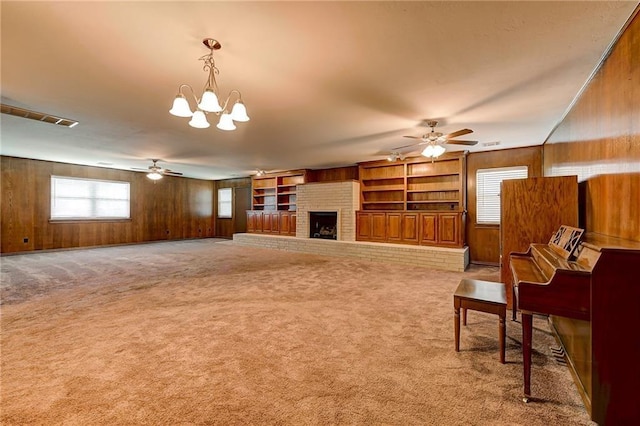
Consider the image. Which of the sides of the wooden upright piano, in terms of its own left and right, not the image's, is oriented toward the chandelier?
front

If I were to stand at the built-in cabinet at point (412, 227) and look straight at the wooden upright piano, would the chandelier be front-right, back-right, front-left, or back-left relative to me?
front-right

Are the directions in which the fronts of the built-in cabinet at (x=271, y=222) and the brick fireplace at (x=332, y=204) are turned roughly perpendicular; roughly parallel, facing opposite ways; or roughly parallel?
roughly parallel

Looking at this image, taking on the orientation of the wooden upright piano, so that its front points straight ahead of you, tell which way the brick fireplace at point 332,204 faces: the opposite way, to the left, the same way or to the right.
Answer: to the left

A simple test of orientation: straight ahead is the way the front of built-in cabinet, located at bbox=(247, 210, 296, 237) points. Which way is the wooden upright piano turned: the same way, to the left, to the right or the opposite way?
to the right

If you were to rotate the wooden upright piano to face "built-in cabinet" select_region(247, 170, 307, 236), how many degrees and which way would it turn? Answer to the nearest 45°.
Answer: approximately 45° to its right

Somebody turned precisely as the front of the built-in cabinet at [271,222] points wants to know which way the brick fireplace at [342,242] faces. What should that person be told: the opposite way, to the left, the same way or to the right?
the same way

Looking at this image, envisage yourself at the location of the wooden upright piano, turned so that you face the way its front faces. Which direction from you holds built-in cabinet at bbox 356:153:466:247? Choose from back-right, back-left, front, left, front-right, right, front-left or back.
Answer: front-right

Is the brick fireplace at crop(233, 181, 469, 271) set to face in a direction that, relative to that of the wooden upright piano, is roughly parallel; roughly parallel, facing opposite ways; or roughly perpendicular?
roughly perpendicular

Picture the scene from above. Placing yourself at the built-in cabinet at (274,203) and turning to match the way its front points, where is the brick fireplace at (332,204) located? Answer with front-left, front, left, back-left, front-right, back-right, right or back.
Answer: left

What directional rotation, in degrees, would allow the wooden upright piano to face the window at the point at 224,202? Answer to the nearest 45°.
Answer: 0° — it already faces it

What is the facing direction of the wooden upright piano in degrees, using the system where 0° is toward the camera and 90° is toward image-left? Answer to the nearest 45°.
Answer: approximately 90°

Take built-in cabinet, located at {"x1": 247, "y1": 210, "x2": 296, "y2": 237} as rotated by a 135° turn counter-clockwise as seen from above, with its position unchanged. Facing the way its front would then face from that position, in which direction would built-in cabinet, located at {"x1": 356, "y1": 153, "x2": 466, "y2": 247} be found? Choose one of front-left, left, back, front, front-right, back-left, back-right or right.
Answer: front-right

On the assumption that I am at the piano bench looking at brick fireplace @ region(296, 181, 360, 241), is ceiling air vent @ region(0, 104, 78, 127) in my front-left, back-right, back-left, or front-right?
front-left

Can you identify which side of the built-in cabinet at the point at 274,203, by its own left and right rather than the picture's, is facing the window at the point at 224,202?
right

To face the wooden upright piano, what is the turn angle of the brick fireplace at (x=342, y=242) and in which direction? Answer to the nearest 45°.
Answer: approximately 45° to its left

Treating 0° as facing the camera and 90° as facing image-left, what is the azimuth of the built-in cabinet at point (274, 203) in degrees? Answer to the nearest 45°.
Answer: approximately 45°

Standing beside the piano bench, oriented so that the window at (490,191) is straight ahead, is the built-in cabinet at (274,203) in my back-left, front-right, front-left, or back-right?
front-left
